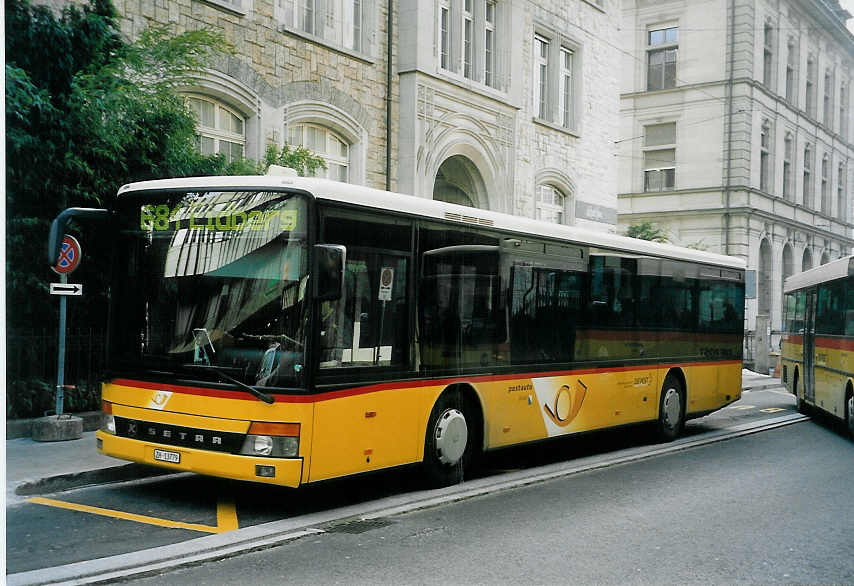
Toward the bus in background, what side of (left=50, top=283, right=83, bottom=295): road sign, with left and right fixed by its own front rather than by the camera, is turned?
left

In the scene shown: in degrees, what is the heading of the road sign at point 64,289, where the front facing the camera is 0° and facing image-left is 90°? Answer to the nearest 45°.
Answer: approximately 0°

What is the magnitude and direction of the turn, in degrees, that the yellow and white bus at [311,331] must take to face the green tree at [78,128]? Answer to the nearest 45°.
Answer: approximately 90° to its right
